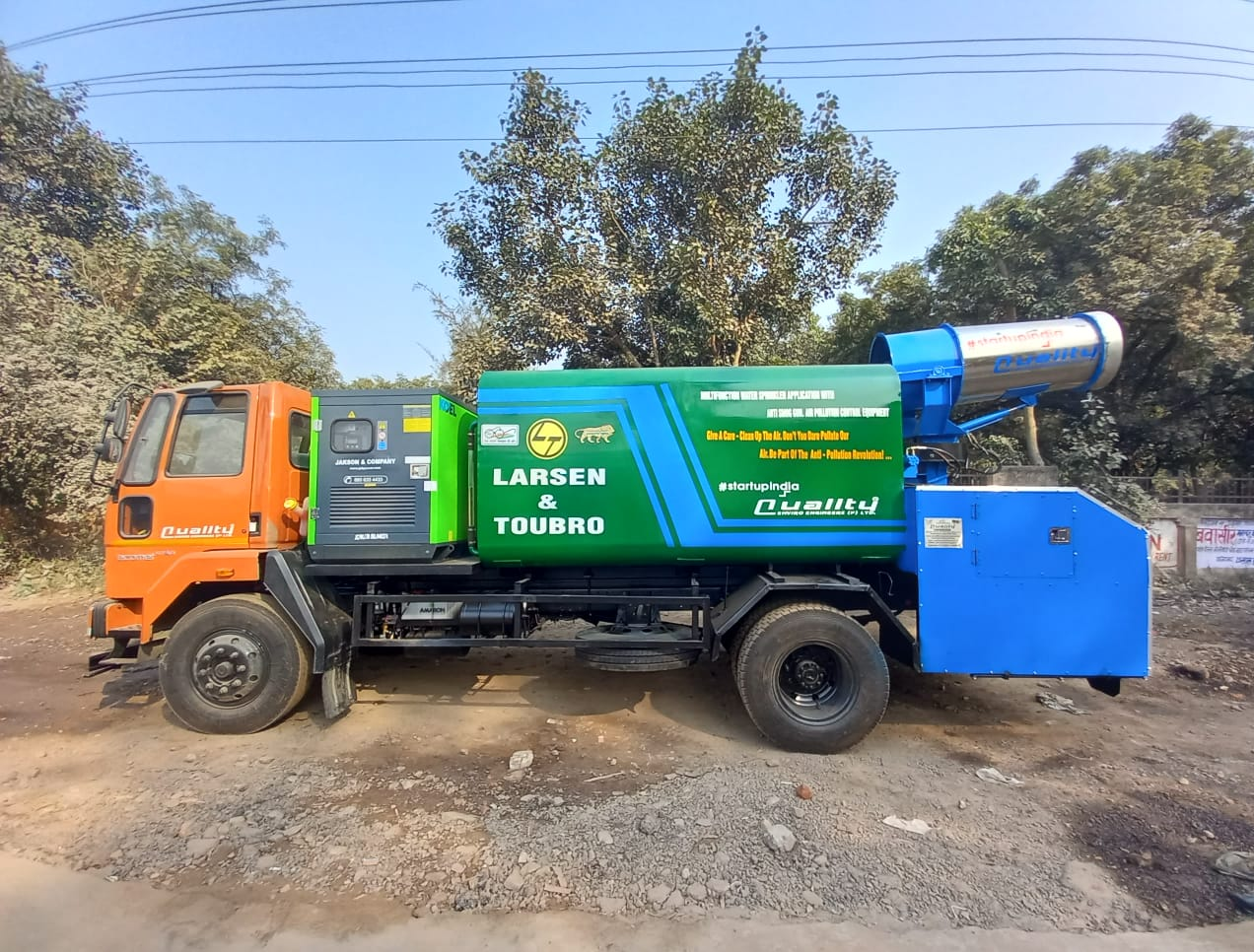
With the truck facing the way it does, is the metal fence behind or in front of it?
behind

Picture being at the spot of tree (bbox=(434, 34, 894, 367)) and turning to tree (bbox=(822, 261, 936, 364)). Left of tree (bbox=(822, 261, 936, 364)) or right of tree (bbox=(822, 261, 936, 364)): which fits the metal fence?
right

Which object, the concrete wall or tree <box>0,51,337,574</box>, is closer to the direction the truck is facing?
the tree

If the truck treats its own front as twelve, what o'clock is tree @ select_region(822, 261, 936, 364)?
The tree is roughly at 4 o'clock from the truck.

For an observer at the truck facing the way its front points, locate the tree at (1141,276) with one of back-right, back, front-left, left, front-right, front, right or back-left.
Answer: back-right

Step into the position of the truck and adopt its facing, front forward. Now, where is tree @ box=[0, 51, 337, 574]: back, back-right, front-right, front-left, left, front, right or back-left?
front-right

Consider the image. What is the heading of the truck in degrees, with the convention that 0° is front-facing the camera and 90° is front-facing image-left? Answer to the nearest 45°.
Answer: approximately 90°

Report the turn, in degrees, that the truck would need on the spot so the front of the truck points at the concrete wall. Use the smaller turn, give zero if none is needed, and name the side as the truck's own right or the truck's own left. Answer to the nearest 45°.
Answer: approximately 135° to the truck's own right

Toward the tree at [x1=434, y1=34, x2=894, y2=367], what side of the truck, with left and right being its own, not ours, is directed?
right
